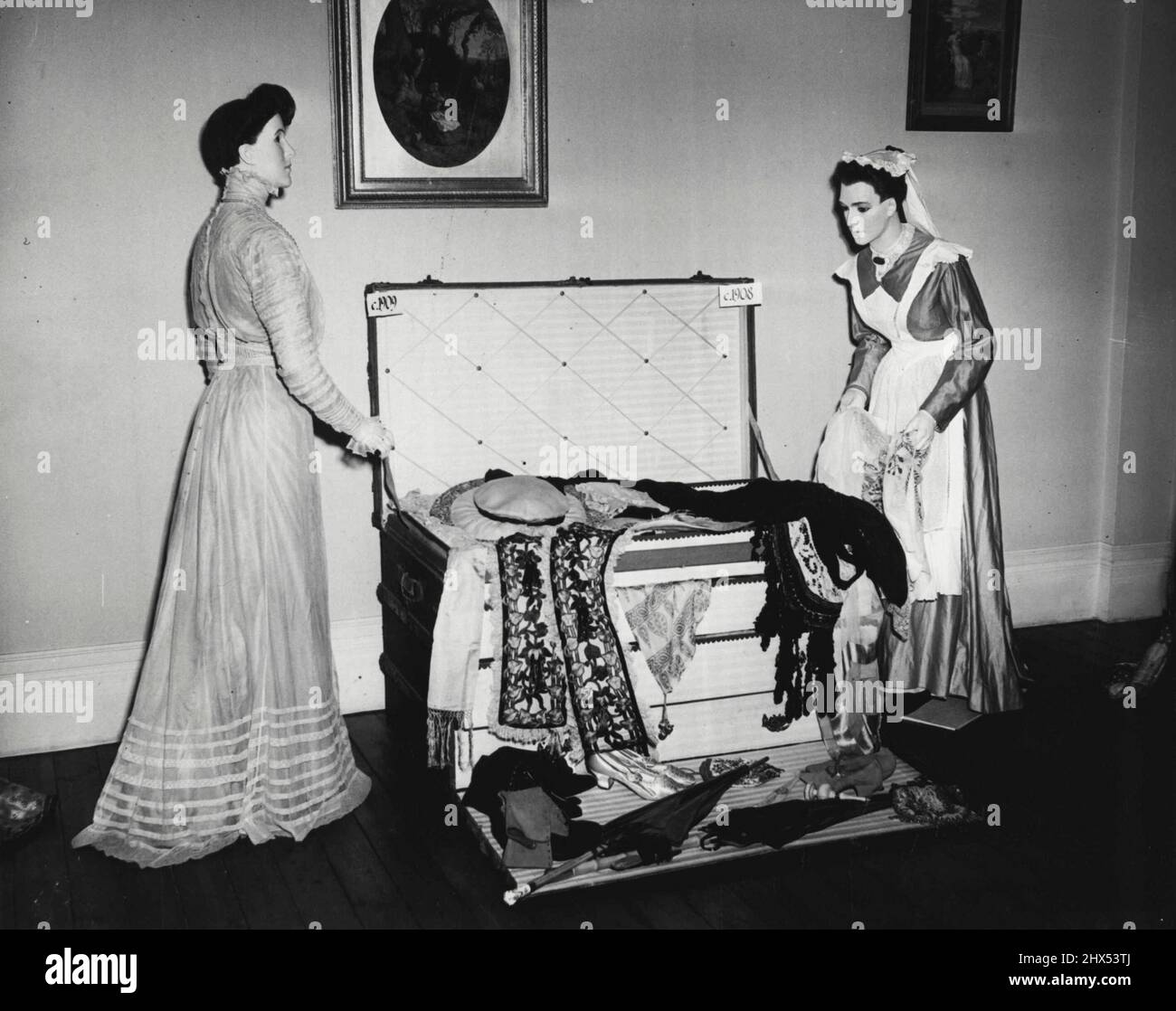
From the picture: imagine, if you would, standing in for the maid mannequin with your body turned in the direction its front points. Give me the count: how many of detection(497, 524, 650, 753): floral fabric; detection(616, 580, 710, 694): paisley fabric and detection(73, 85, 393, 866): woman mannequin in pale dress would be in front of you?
3

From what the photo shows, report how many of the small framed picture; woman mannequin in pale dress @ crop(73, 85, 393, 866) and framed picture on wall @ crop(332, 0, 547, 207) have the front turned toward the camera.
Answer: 2

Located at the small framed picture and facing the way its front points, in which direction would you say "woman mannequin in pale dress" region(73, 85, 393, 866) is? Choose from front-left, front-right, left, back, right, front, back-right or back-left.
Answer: front-right

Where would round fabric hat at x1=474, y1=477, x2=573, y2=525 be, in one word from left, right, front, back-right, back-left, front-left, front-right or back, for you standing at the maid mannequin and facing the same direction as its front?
front

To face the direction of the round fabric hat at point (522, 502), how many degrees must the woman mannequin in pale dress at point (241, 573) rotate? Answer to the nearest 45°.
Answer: approximately 45° to its right

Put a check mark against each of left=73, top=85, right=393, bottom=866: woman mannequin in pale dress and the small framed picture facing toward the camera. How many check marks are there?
1

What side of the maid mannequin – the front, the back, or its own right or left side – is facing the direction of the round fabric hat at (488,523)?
front

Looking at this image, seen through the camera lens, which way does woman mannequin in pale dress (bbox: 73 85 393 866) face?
facing away from the viewer and to the right of the viewer

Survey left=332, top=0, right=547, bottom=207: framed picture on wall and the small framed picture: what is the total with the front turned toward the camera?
2

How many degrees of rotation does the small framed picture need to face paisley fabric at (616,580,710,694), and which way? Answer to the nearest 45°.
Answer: approximately 45° to its right

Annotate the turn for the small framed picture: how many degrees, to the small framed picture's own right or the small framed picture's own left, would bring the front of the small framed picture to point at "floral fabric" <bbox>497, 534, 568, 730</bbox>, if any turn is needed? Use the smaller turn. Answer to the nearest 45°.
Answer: approximately 45° to the small framed picture's own right

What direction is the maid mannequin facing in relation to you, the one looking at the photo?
facing the viewer and to the left of the viewer
